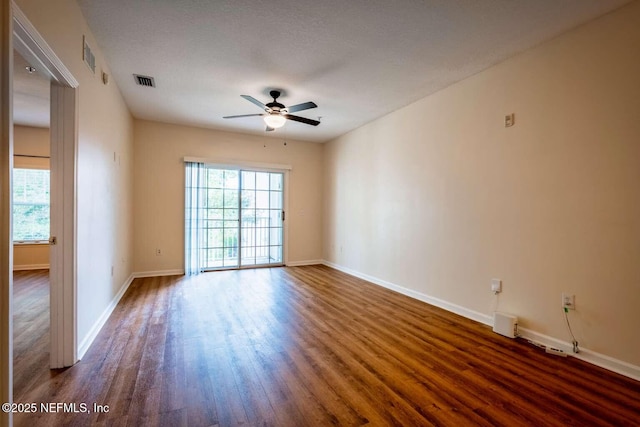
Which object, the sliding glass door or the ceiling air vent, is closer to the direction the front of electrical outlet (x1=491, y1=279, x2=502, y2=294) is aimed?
the ceiling air vent

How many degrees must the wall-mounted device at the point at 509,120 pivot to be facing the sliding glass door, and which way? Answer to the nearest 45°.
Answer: approximately 45° to its right

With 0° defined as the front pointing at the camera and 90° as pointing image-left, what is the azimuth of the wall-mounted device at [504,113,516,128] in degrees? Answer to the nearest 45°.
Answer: approximately 45°

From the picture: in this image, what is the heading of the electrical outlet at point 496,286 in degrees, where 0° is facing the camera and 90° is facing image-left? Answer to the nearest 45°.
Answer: approximately 45°

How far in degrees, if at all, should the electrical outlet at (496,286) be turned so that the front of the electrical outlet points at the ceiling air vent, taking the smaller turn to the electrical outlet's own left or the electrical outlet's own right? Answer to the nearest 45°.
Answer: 0° — it already faces it
